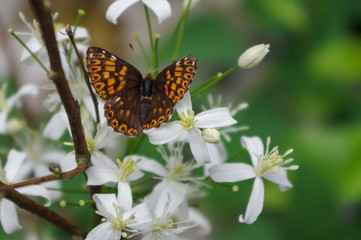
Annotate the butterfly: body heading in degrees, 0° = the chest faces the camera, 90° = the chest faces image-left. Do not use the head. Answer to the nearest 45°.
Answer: approximately 180°
